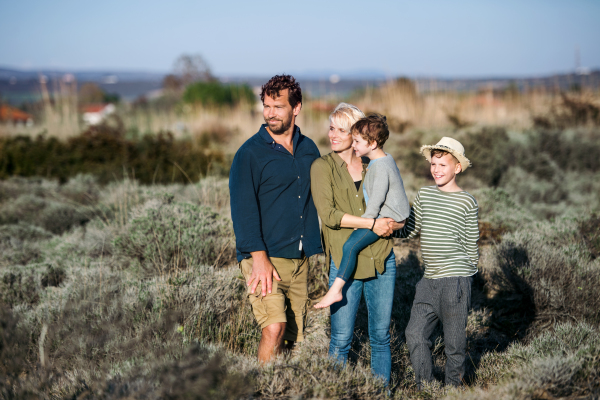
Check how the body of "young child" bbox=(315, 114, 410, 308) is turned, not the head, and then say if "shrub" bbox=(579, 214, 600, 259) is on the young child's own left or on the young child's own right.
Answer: on the young child's own right

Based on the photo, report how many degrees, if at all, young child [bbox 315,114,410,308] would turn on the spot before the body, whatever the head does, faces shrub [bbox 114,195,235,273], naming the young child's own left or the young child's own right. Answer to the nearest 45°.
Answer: approximately 45° to the young child's own right

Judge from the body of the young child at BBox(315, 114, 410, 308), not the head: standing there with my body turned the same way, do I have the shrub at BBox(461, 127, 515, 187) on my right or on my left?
on my right

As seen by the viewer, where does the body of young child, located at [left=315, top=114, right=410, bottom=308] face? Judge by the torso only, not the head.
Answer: to the viewer's left

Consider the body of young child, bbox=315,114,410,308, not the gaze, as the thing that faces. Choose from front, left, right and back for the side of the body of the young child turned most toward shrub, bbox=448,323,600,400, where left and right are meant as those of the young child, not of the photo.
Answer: back

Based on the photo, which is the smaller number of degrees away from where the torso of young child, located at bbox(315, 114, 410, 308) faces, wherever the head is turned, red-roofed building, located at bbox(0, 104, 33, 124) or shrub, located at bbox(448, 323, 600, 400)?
the red-roofed building

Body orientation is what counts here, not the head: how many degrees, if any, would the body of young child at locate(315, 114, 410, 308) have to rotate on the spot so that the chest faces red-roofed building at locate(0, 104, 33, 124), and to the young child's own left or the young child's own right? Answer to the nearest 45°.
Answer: approximately 45° to the young child's own right

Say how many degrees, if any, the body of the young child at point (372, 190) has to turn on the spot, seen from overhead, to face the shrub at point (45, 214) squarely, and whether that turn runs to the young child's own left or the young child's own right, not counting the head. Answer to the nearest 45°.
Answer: approximately 45° to the young child's own right

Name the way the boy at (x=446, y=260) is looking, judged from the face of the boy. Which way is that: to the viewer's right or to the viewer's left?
to the viewer's left

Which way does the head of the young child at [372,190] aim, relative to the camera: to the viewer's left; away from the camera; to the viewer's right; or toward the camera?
to the viewer's left
